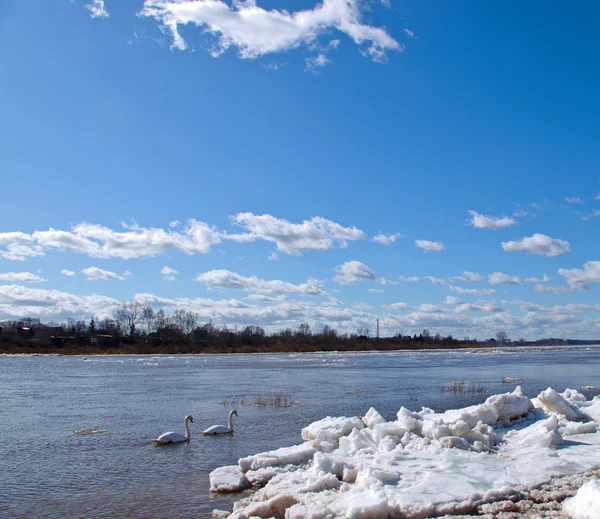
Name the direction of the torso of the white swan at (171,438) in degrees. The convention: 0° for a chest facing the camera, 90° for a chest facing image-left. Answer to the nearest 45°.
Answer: approximately 270°
